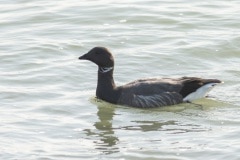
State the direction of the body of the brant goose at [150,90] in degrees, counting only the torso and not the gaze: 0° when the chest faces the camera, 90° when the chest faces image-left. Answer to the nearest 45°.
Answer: approximately 90°
